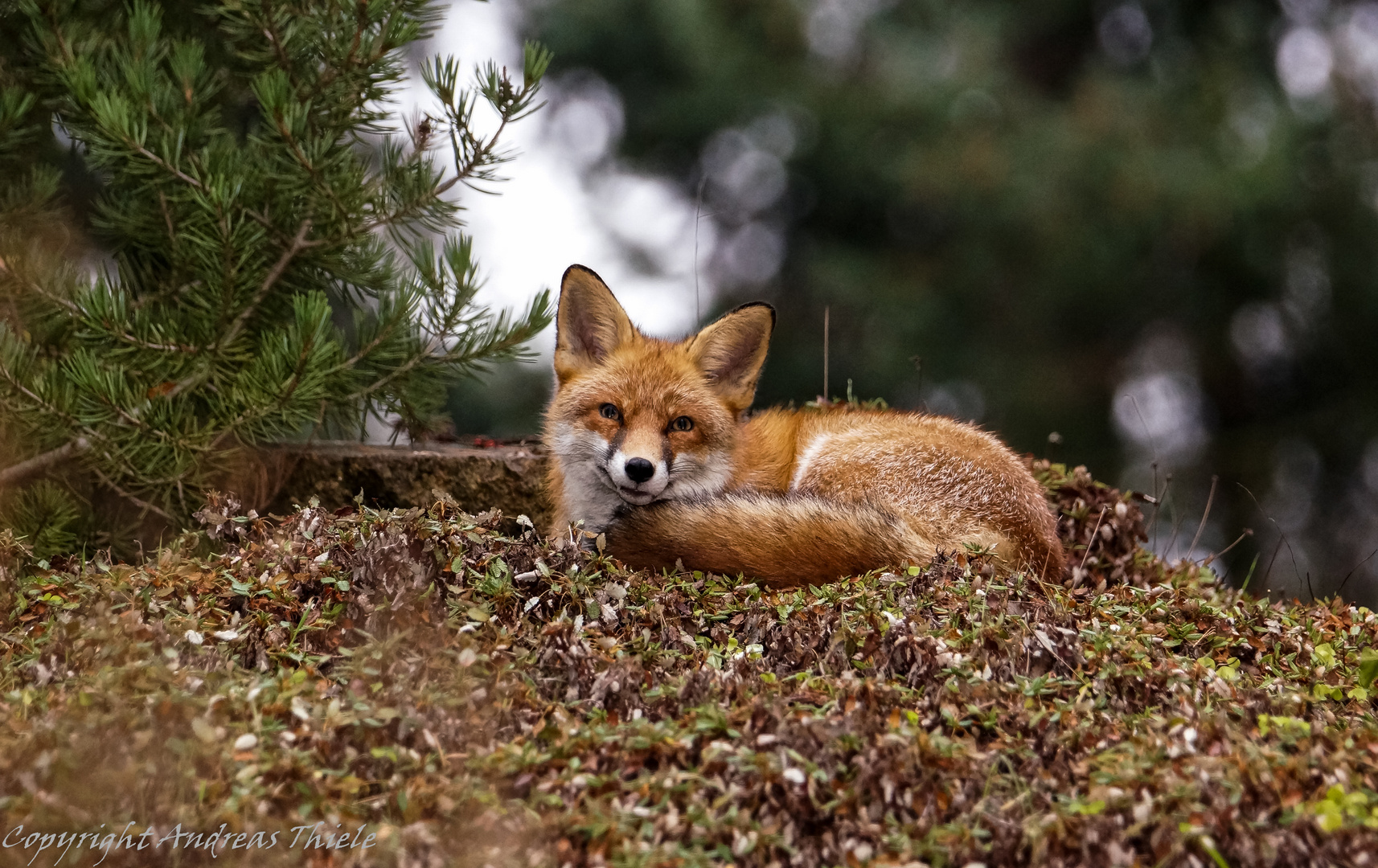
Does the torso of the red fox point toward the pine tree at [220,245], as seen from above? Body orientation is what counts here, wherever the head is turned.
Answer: yes

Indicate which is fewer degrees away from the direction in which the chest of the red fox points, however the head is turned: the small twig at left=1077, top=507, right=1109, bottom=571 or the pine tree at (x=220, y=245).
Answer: the pine tree

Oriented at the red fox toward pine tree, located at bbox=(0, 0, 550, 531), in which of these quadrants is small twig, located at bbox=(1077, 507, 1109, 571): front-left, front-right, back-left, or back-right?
back-right

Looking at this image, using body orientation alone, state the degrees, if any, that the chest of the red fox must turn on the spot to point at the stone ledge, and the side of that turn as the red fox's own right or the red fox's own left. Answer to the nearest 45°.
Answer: approximately 45° to the red fox's own right

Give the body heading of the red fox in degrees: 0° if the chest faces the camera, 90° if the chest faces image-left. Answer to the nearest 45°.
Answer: approximately 90°

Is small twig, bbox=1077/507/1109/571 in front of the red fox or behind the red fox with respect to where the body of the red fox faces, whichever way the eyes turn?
behind

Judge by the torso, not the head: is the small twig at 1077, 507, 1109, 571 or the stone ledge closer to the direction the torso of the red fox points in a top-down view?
the stone ledge
